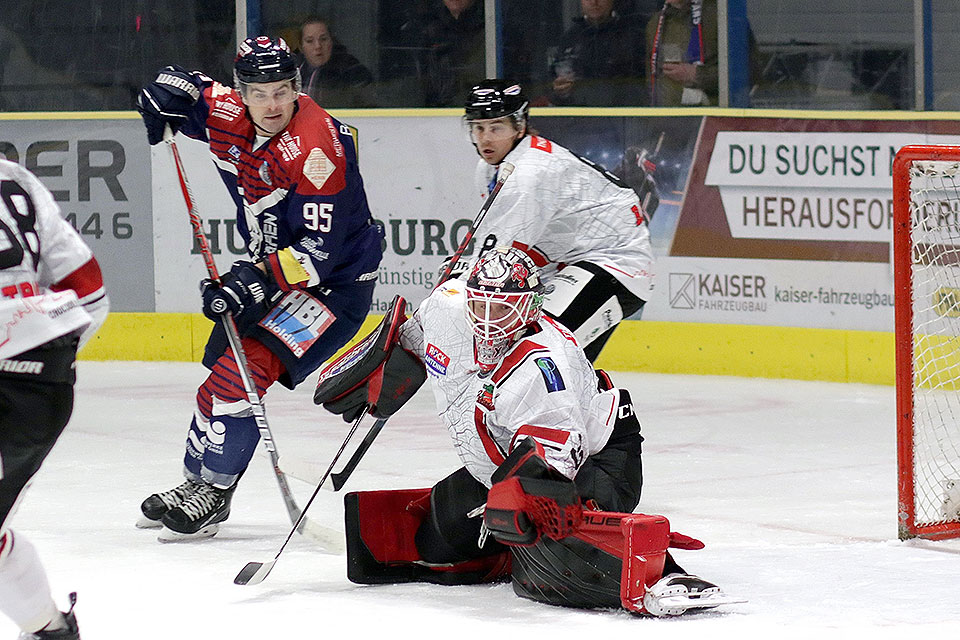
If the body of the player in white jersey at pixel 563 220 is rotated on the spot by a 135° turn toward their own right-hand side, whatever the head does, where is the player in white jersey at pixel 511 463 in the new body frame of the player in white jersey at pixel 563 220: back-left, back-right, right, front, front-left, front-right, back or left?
back-right

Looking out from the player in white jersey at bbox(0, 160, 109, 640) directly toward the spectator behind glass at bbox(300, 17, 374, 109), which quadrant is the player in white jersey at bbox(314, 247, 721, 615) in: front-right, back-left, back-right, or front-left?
front-right

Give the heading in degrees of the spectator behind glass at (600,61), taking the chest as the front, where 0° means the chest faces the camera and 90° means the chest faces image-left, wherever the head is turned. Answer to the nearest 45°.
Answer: approximately 0°

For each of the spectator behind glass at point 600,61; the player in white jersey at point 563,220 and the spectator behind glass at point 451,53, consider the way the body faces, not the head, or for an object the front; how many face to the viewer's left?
1

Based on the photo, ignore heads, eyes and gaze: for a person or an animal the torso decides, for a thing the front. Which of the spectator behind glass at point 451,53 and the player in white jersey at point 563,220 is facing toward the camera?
the spectator behind glass

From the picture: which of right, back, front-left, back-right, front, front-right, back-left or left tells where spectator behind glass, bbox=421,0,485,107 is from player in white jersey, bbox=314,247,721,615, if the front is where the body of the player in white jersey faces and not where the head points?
back-right

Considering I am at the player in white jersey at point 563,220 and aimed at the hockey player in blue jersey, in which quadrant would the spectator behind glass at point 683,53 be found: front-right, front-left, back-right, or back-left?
back-right

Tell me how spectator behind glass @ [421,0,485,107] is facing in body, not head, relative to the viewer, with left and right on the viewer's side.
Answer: facing the viewer

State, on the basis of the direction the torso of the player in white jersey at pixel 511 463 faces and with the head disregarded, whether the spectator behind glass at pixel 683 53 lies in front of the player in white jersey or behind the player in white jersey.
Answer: behind

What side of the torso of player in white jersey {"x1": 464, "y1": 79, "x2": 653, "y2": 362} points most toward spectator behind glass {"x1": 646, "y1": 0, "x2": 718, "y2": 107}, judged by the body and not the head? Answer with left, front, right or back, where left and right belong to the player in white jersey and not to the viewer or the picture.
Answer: right

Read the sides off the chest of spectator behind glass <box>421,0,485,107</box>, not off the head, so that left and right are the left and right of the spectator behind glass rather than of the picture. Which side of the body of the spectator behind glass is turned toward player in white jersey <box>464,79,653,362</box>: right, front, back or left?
front

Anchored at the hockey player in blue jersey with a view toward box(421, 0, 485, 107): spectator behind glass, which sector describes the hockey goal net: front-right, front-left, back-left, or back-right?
front-right

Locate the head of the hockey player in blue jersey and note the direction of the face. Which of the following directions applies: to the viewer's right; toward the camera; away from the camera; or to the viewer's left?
toward the camera

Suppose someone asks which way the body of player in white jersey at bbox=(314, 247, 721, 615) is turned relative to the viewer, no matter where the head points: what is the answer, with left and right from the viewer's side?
facing the viewer and to the left of the viewer

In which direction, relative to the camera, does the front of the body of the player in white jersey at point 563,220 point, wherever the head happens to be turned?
to the viewer's left

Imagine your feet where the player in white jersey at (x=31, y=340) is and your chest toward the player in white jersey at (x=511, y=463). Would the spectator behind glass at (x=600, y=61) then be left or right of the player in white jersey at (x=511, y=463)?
left
